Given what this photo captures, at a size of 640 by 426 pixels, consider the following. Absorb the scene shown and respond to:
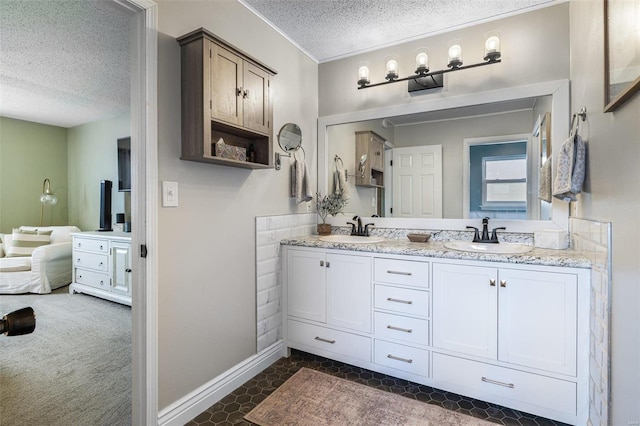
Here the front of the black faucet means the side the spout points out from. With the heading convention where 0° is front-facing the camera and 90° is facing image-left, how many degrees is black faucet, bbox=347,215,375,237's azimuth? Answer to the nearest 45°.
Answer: approximately 45°

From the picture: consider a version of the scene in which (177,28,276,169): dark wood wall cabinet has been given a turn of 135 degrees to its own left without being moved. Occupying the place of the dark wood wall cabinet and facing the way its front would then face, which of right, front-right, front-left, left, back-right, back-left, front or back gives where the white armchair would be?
front-left

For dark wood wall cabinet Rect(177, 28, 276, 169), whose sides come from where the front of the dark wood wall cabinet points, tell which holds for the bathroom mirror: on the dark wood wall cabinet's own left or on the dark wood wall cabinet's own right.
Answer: on the dark wood wall cabinet's own left

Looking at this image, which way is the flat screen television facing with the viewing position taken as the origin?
facing the viewer and to the left of the viewer

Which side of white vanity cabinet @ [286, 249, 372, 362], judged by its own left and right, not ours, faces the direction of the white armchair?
right

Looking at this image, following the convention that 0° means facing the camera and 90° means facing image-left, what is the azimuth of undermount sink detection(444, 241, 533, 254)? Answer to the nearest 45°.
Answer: approximately 0°

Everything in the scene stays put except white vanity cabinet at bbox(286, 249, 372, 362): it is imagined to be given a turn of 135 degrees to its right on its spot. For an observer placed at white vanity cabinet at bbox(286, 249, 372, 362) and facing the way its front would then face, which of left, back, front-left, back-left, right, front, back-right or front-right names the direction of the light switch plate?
back-left

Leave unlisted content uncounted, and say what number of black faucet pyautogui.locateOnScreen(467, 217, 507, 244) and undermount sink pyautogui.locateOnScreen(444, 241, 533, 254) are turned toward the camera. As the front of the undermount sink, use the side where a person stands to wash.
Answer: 2

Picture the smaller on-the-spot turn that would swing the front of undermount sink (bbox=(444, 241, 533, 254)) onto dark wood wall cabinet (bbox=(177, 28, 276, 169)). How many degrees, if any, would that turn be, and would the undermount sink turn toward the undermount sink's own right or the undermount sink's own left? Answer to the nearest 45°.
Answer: approximately 45° to the undermount sink's own right

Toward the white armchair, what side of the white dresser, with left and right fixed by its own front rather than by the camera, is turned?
right
